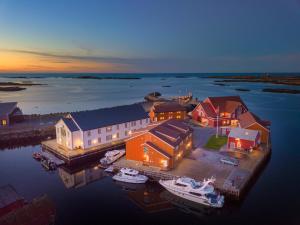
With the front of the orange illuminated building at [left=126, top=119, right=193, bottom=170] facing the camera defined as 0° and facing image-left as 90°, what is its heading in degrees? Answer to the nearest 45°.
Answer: approximately 45°

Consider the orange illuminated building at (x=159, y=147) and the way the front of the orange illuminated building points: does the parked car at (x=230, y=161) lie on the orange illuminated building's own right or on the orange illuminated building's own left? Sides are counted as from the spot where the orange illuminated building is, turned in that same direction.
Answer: on the orange illuminated building's own left

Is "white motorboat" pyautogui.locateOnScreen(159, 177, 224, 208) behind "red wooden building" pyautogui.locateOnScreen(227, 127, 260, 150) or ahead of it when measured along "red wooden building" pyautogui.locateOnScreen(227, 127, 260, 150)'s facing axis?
ahead

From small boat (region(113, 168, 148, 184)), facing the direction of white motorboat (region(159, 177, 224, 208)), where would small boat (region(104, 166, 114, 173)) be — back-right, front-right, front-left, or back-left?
back-left

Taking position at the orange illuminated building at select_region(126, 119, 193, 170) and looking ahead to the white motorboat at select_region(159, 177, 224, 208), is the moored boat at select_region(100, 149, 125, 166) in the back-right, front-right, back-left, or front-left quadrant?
back-right

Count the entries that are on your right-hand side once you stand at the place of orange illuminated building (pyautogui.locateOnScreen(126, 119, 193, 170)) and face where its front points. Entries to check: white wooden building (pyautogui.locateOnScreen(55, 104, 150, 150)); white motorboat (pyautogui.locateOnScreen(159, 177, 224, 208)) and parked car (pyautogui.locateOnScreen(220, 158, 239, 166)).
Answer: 1

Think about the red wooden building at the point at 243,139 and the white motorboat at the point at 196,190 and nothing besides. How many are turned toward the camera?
1

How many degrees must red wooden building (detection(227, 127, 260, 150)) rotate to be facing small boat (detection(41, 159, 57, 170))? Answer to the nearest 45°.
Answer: approximately 45° to its right

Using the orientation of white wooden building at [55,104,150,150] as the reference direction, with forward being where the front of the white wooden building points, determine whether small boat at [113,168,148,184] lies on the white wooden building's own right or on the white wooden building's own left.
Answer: on the white wooden building's own left

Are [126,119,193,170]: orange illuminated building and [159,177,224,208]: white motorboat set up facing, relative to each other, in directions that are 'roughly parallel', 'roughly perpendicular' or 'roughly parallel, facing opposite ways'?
roughly perpendicular
